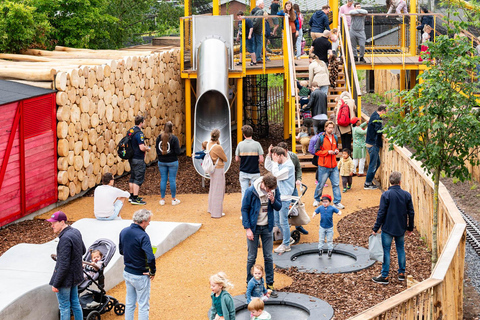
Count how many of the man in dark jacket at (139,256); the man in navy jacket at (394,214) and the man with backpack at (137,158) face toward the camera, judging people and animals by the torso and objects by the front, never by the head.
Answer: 0

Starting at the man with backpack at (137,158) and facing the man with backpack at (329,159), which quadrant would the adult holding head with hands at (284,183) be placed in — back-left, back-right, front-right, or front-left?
front-right

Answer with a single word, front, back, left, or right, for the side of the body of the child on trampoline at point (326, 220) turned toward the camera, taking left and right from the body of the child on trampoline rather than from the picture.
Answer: front

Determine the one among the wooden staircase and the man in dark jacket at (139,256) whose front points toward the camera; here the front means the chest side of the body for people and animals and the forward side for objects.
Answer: the wooden staircase

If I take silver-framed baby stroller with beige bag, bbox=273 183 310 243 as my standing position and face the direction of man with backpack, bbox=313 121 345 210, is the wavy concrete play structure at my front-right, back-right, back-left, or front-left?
back-left

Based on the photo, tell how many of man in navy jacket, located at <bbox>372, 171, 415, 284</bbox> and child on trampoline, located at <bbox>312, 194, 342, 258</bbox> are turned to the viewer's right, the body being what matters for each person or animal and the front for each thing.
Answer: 0

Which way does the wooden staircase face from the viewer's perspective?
toward the camera

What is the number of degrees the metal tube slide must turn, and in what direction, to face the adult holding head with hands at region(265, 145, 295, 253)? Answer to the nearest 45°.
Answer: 0° — it already faces them

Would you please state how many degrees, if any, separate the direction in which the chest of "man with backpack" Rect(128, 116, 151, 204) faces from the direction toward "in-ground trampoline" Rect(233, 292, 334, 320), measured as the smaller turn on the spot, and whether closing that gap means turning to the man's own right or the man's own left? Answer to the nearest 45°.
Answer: approximately 90° to the man's own right

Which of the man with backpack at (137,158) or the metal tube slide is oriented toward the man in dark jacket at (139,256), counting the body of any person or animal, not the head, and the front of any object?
the metal tube slide

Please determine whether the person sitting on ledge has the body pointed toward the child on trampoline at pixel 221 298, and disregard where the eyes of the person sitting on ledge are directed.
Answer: no

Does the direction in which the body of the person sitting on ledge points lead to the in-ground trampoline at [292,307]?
no

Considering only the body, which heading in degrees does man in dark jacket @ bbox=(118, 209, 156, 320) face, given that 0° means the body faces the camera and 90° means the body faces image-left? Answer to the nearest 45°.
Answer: approximately 225°
